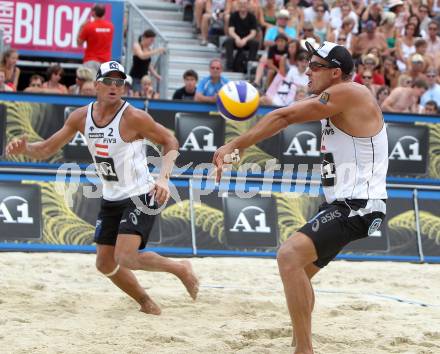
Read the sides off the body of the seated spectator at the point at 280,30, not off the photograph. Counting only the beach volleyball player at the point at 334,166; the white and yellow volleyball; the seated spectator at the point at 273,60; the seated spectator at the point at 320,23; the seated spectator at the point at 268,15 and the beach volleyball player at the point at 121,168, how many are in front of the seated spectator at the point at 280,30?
4

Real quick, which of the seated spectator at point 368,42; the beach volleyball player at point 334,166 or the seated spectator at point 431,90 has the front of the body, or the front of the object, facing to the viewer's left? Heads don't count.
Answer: the beach volleyball player

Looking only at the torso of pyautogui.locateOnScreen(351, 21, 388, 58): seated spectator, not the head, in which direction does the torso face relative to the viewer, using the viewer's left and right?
facing the viewer

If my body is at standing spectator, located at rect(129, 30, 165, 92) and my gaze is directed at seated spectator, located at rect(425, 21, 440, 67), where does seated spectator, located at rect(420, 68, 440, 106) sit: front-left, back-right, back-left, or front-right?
front-right

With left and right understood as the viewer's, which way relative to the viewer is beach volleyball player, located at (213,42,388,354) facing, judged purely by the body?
facing to the left of the viewer

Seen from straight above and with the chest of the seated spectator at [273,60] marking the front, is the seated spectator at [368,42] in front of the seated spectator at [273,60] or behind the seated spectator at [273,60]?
behind

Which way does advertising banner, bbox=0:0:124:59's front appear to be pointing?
toward the camera

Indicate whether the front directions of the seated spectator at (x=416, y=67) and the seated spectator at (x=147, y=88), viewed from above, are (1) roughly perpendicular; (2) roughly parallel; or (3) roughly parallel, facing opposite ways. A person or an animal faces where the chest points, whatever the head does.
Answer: roughly parallel

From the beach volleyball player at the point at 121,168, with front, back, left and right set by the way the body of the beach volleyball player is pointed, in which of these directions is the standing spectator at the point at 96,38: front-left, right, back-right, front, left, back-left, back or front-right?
back-right

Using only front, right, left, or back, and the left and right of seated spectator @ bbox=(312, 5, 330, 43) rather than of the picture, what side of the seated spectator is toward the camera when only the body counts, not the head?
front

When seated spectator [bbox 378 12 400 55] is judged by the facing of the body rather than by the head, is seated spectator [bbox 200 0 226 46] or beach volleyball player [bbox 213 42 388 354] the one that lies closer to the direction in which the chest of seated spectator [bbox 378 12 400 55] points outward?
the beach volleyball player

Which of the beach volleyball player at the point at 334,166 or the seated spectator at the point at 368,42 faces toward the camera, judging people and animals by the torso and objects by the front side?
the seated spectator

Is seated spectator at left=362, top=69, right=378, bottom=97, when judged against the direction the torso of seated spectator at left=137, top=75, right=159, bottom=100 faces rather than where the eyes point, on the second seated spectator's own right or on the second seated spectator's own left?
on the second seated spectator's own left

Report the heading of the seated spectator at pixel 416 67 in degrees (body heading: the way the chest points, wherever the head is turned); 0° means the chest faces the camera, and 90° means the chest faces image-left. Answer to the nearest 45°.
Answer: approximately 0°
